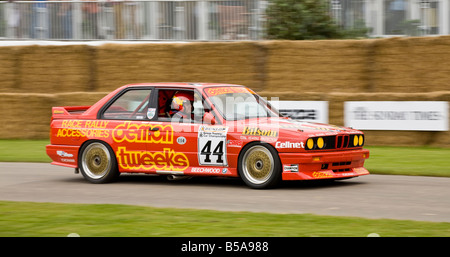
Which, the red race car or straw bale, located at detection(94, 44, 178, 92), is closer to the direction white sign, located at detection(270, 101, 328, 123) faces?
the red race car

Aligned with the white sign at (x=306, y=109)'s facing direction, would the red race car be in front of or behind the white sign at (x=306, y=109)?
in front

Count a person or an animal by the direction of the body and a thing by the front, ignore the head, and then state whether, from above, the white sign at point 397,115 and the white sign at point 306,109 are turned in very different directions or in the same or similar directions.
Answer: same or similar directions

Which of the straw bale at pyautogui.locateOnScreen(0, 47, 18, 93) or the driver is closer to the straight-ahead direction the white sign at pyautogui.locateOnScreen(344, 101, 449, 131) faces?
the driver

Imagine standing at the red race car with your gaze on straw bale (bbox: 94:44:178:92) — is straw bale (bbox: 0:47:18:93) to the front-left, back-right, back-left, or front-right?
front-left

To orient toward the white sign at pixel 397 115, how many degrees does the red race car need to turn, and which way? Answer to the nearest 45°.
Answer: approximately 90° to its left

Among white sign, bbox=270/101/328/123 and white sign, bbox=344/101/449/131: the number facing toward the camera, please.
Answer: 2

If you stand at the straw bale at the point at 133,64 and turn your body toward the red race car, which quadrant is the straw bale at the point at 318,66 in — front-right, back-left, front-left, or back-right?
front-left

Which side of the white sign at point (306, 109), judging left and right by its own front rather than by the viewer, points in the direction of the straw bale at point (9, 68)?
right

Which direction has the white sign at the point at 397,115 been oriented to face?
toward the camera

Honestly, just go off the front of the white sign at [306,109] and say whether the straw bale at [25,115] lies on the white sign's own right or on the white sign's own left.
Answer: on the white sign's own right

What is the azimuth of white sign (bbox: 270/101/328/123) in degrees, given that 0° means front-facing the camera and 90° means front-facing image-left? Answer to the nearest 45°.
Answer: approximately 0°

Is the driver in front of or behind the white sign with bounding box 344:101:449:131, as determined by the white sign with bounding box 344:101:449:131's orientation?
in front
